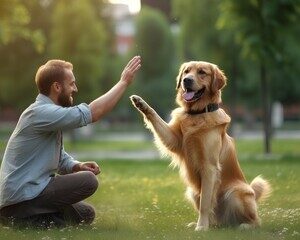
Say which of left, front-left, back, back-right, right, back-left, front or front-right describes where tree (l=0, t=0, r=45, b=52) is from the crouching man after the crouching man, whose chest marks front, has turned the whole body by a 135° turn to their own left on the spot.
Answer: front-right

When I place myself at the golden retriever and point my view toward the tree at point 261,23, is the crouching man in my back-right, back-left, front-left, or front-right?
back-left

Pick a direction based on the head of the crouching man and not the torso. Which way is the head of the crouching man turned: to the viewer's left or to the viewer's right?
to the viewer's right

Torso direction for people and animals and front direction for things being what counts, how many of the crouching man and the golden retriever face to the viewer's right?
1

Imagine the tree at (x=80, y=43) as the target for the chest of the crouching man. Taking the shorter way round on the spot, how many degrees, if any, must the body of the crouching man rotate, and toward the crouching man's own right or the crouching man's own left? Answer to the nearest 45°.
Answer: approximately 90° to the crouching man's own left

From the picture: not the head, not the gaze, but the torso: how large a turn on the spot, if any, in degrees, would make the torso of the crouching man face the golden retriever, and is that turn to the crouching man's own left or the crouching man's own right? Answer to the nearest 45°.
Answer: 0° — they already face it

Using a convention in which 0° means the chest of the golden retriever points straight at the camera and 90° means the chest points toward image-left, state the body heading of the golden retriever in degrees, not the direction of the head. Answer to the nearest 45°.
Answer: approximately 45°

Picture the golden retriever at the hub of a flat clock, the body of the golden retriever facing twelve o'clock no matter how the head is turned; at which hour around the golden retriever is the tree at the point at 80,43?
The tree is roughly at 4 o'clock from the golden retriever.

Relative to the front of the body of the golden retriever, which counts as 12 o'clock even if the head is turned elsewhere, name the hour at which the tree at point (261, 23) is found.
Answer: The tree is roughly at 5 o'clock from the golden retriever.

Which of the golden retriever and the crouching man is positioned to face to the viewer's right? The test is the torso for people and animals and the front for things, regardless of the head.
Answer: the crouching man

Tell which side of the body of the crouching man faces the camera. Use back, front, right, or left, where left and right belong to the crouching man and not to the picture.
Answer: right

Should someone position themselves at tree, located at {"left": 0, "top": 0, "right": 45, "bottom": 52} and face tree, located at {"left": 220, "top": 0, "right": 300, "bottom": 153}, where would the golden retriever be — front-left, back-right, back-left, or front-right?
front-right
